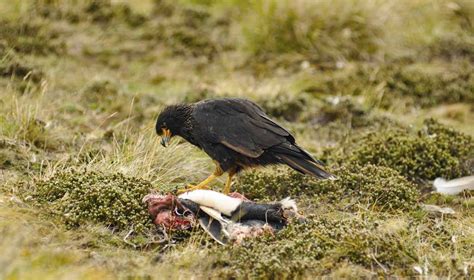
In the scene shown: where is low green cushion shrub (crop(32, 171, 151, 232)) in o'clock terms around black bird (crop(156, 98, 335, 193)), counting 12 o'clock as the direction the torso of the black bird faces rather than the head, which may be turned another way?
The low green cushion shrub is roughly at 11 o'clock from the black bird.

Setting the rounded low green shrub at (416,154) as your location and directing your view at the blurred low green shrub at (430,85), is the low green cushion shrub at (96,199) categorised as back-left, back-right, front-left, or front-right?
back-left

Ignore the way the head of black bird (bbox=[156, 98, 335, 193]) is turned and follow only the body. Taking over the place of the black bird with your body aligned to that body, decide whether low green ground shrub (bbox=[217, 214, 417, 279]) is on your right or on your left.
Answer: on your left

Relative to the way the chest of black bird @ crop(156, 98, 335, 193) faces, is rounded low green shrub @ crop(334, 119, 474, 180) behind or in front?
behind

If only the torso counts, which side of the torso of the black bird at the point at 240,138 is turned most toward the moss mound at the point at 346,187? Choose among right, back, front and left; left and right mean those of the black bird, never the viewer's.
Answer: back

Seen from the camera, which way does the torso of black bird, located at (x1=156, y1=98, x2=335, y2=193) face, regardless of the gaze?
to the viewer's left
